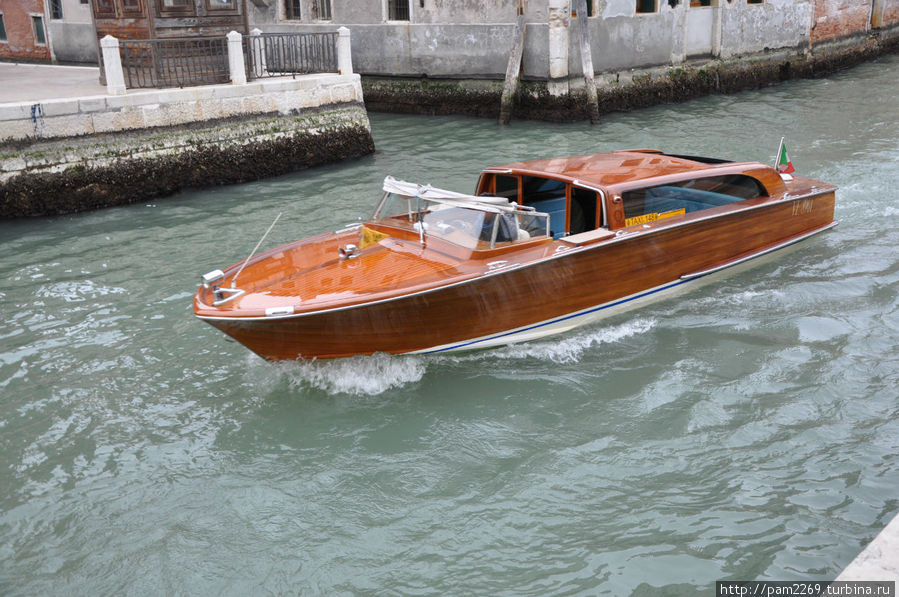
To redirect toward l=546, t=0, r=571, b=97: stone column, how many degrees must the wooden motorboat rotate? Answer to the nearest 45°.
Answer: approximately 135° to its right

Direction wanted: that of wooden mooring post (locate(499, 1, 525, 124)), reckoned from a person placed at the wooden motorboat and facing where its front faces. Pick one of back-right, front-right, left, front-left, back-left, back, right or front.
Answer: back-right

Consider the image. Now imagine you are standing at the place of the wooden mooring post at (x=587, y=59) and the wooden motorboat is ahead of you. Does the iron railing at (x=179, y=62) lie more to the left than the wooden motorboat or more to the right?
right

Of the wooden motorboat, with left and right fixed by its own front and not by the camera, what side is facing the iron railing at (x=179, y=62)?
right

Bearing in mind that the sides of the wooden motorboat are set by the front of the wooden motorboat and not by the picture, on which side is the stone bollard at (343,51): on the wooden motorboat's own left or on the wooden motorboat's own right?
on the wooden motorboat's own right

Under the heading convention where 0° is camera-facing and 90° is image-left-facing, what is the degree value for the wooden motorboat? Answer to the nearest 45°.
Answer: approximately 45°
